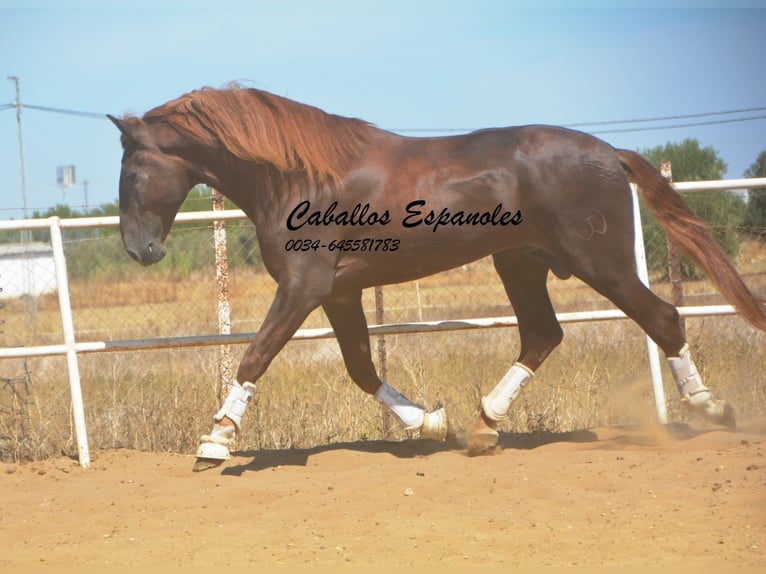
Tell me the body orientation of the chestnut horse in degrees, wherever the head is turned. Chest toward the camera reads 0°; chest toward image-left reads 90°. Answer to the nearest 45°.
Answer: approximately 90°

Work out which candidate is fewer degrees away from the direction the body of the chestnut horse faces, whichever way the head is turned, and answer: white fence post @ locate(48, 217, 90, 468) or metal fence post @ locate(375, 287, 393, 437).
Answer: the white fence post

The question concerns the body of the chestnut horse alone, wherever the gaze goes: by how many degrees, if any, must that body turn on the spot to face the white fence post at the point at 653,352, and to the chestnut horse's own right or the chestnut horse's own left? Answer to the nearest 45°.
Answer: approximately 135° to the chestnut horse's own right

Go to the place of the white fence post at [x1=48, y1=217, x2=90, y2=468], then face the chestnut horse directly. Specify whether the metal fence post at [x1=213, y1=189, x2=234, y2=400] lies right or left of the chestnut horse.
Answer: left

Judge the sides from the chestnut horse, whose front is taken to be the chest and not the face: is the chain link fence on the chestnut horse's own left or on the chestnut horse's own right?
on the chestnut horse's own right

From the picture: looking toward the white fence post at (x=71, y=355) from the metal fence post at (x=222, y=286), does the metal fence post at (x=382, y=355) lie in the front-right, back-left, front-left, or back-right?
back-left

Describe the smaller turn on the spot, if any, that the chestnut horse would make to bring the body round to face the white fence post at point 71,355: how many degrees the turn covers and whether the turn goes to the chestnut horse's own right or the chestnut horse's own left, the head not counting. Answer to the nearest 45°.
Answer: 0° — it already faces it

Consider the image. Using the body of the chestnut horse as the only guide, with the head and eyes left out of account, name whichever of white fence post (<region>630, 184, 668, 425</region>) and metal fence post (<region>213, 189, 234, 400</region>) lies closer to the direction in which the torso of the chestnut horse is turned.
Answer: the metal fence post

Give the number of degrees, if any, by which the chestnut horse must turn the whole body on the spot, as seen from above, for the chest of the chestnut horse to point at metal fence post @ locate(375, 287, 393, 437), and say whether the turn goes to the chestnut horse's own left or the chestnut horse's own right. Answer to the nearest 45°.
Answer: approximately 90° to the chestnut horse's own right

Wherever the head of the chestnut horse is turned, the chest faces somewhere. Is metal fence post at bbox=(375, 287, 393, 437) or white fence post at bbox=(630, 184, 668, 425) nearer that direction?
the metal fence post
